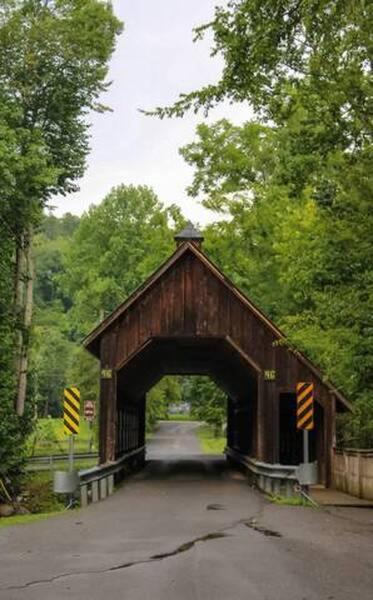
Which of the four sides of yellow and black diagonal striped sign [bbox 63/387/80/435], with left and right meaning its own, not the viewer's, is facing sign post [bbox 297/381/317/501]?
left

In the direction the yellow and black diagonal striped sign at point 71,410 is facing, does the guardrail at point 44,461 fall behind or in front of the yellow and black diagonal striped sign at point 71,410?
behind

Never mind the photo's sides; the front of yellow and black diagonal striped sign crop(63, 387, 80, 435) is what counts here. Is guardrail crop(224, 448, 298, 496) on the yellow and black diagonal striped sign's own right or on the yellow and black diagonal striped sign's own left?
on the yellow and black diagonal striped sign's own left

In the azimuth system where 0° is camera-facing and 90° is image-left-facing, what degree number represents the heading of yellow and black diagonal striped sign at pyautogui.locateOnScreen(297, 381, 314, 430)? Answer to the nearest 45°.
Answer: approximately 0°

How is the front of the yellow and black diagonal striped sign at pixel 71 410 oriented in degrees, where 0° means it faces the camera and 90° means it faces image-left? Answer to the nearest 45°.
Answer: approximately 0°

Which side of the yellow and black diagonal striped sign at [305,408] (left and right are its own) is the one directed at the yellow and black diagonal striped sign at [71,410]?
right

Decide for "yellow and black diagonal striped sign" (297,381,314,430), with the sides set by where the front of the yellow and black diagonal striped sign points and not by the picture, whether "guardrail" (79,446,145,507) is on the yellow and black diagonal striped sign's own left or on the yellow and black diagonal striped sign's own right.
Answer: on the yellow and black diagonal striped sign's own right

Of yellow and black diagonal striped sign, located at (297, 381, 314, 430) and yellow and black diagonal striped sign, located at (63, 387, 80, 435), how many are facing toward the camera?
2
